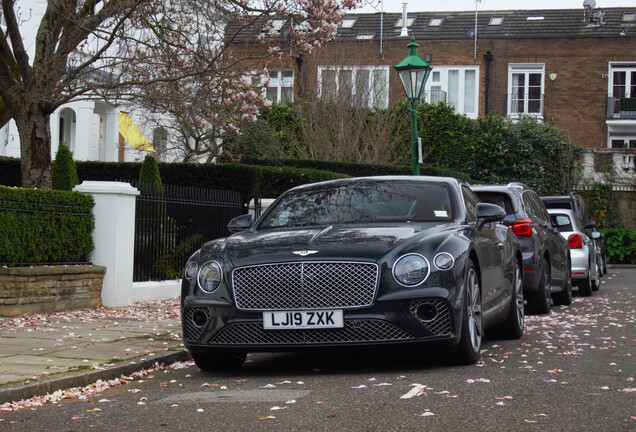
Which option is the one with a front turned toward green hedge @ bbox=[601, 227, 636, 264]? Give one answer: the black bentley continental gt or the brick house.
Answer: the brick house

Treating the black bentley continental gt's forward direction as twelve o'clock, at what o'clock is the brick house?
The brick house is roughly at 5 o'clock from the black bentley continental gt.

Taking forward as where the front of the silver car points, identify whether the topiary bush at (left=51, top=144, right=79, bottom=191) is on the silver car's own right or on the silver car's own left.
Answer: on the silver car's own left

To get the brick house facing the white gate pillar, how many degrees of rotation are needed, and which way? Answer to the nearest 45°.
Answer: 0° — it already faces it

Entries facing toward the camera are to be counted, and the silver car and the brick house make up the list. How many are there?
1

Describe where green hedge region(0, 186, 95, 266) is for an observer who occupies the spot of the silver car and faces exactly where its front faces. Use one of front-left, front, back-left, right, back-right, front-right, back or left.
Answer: back-left

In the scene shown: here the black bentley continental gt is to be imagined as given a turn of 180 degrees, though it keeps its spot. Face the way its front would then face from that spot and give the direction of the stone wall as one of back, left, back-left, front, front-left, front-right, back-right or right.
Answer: left

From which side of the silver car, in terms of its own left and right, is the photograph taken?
back

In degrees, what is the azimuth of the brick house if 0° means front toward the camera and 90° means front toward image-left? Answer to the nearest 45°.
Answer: approximately 0°

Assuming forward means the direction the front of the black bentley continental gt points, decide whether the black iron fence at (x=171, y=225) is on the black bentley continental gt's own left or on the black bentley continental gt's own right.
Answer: on the black bentley continental gt's own right

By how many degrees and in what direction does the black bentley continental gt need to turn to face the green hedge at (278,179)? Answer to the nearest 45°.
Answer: approximately 135° to its right

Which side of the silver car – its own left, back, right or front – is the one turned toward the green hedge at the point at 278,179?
left

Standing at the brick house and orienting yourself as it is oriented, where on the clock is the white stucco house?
The white stucco house is roughly at 2 o'clock from the brick house.

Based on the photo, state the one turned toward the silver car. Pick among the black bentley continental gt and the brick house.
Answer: the brick house

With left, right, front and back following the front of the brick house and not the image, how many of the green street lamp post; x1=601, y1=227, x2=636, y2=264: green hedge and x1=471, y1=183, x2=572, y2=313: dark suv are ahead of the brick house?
3

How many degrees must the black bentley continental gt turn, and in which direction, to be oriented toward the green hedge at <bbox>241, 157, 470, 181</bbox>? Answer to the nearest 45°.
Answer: approximately 135° to its right
